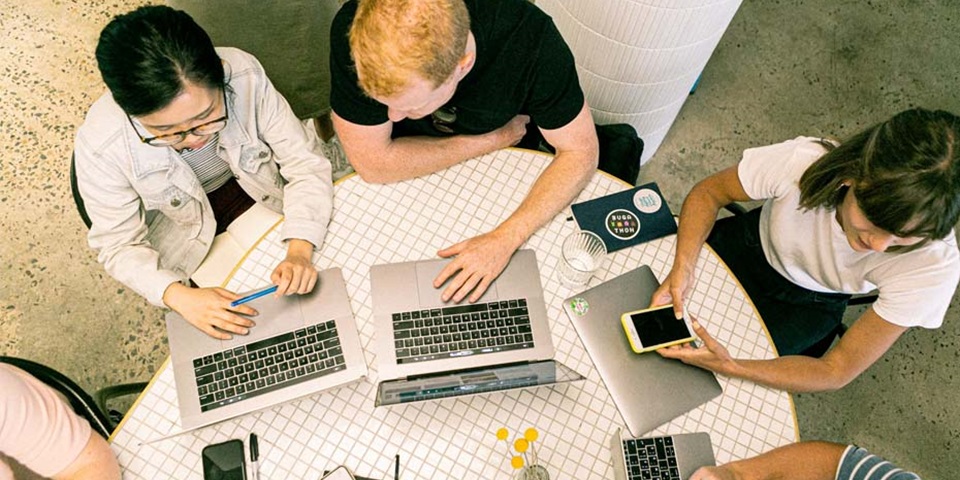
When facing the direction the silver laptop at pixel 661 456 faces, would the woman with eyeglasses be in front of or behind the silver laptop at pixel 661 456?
behind

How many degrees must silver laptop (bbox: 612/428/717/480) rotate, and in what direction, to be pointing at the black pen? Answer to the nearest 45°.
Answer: approximately 135° to its right

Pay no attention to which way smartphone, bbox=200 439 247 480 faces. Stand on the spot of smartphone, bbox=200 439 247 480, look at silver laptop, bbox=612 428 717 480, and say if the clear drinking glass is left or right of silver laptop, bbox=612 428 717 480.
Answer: left

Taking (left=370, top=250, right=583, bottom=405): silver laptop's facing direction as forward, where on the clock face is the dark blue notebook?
The dark blue notebook is roughly at 1 o'clock from the silver laptop.

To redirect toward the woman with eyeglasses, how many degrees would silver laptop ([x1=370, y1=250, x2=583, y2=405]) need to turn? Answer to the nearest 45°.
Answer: approximately 90° to its left

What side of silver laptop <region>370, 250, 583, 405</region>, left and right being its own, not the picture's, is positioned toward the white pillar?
front

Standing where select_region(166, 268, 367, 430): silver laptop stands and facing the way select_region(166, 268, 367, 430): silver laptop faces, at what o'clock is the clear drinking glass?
The clear drinking glass is roughly at 3 o'clock from the silver laptop.

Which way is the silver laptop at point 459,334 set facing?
away from the camera

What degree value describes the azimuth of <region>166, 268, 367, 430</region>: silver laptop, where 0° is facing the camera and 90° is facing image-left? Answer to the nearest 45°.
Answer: approximately 180°

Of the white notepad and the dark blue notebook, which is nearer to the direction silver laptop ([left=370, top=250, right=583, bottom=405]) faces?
the dark blue notebook
